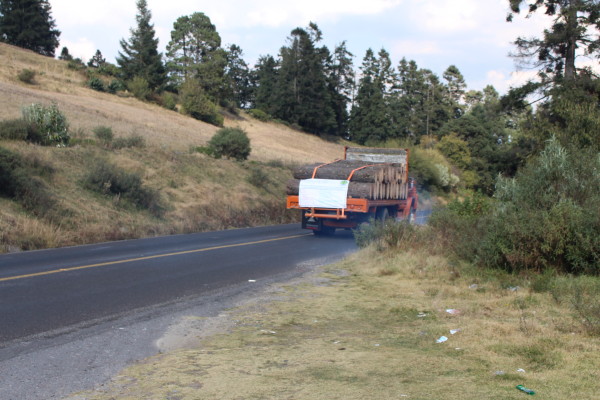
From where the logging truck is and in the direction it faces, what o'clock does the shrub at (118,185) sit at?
The shrub is roughly at 8 o'clock from the logging truck.

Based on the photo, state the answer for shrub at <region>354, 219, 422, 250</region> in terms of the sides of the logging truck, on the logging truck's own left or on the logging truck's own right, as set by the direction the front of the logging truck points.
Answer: on the logging truck's own right

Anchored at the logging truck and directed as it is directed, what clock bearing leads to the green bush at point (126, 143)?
The green bush is roughly at 9 o'clock from the logging truck.

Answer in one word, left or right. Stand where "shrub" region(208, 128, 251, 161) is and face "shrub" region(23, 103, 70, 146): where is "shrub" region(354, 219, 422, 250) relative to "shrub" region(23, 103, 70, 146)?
left

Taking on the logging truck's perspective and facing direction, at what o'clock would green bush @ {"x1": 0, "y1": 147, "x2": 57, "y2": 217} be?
The green bush is roughly at 7 o'clock from the logging truck.

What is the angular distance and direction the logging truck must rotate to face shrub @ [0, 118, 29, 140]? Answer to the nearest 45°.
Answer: approximately 135° to its left

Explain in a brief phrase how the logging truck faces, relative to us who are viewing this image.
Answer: facing away from the viewer and to the right of the viewer

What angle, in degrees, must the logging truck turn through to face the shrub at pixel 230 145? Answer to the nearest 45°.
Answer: approximately 45° to its left

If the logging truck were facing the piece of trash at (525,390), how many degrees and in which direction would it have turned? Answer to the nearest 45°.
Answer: approximately 135° to its right
